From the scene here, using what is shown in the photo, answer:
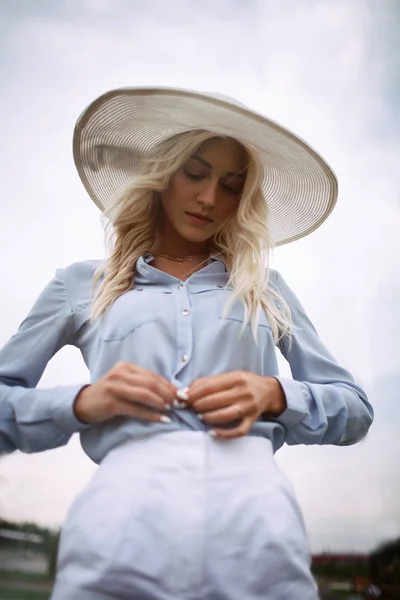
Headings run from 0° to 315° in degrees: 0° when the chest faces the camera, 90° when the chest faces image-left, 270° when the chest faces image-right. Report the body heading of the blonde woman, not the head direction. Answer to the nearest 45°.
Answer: approximately 0°
